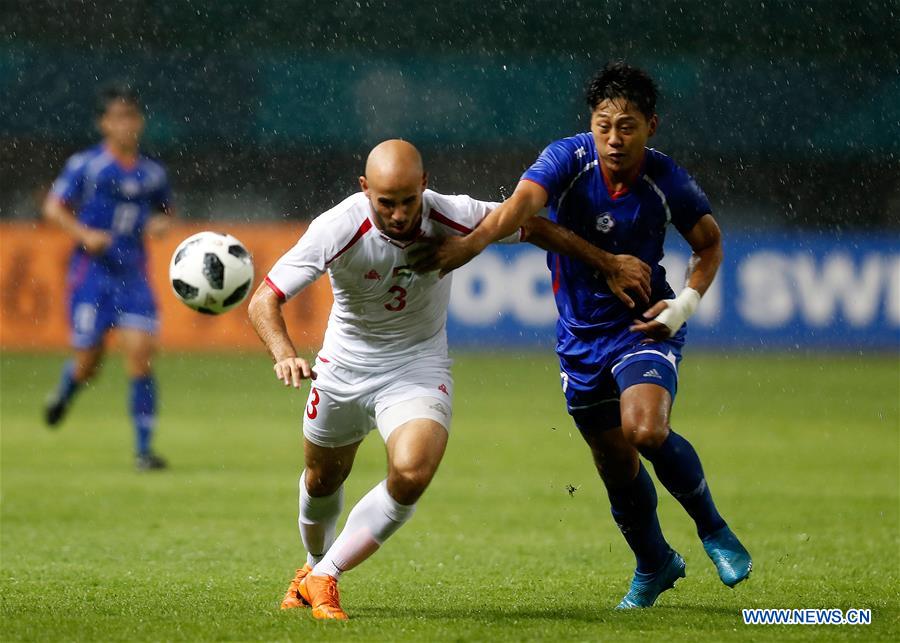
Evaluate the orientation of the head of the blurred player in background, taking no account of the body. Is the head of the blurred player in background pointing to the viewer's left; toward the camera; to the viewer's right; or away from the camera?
toward the camera

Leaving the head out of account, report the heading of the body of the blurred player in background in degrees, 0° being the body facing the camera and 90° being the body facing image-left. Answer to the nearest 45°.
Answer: approximately 315°

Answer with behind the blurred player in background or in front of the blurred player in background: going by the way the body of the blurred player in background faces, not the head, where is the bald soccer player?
in front

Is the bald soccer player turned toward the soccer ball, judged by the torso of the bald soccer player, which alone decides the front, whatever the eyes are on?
no

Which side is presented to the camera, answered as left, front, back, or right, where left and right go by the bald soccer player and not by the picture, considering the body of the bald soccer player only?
front

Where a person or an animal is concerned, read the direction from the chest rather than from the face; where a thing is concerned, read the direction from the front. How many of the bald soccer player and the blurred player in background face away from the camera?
0
